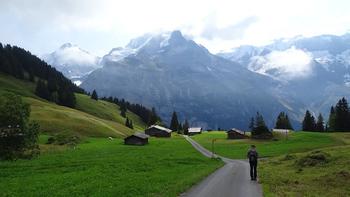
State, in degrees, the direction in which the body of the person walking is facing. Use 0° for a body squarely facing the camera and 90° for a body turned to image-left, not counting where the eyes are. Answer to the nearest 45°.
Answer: approximately 180°
